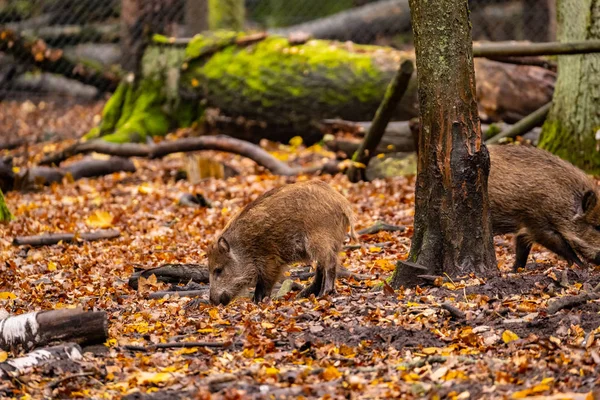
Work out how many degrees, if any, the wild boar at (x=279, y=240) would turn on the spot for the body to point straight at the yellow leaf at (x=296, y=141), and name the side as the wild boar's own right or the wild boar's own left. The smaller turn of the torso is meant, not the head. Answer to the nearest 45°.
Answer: approximately 90° to the wild boar's own right

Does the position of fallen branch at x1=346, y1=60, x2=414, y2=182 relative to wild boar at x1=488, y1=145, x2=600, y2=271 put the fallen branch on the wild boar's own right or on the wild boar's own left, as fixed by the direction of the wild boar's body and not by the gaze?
on the wild boar's own left

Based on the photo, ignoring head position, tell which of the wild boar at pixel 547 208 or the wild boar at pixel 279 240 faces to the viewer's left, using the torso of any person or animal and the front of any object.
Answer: the wild boar at pixel 279 240

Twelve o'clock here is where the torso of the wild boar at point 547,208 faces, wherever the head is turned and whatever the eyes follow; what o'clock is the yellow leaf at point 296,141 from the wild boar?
The yellow leaf is roughly at 8 o'clock from the wild boar.

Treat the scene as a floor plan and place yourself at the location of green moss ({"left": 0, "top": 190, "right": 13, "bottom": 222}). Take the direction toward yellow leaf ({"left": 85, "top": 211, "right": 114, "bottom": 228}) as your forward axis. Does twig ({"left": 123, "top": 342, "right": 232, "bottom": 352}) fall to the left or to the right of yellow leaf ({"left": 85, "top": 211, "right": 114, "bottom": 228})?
right

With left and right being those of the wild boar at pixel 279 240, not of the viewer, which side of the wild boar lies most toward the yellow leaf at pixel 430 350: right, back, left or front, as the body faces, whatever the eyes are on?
left

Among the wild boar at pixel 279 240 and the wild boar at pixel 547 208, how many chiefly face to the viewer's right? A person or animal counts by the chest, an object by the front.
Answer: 1

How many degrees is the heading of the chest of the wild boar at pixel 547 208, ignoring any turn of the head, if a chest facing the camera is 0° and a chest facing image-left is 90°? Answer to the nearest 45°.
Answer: approximately 270°

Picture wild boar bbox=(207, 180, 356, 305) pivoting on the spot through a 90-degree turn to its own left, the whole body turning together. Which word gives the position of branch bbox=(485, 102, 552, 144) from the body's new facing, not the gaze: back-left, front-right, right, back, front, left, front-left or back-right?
back-left

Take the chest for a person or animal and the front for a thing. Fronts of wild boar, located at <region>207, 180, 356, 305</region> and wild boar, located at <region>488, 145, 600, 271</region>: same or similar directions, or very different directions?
very different directions

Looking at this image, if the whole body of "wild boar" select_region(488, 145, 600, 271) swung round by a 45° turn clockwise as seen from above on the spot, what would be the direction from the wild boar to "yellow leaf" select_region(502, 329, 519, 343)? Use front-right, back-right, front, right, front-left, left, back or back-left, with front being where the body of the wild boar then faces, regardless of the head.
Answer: front-right

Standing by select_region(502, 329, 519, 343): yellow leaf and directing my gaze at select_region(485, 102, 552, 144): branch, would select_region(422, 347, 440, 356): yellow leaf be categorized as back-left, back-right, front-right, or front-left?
back-left

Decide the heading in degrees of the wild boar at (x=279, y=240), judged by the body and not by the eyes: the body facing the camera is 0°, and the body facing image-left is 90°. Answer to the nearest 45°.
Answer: approximately 90°
